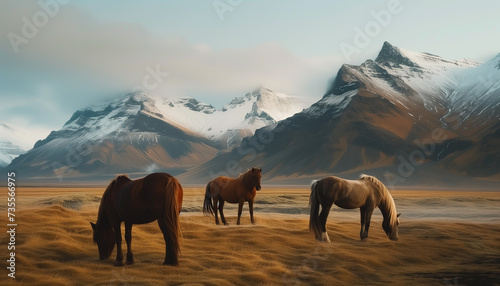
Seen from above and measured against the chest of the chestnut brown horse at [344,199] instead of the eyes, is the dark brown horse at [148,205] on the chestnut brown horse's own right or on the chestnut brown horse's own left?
on the chestnut brown horse's own right

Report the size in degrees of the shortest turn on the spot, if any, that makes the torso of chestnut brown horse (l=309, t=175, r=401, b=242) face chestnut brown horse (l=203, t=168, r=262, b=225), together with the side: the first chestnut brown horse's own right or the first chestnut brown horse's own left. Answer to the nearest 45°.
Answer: approximately 135° to the first chestnut brown horse's own left

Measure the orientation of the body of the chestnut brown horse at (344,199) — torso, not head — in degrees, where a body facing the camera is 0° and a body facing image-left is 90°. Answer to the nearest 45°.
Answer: approximately 270°
